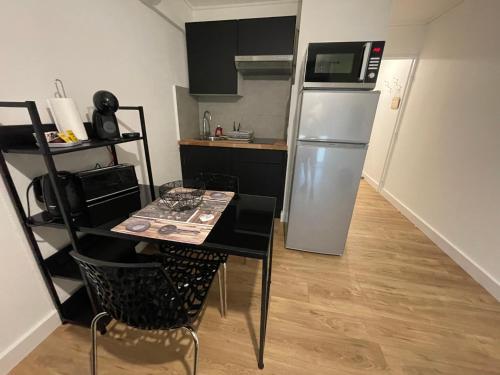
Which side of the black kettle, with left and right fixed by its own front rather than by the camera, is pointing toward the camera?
right

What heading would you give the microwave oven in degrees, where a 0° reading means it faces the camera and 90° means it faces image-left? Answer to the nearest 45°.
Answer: approximately 0°

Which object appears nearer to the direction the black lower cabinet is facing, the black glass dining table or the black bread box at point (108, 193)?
the black glass dining table

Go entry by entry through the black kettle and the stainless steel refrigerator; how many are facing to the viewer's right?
1

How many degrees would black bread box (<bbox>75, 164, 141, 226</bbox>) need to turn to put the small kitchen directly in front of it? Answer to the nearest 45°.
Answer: approximately 90° to its left

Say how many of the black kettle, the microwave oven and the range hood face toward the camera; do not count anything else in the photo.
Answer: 2

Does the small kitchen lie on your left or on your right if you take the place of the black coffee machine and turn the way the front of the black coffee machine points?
on your left

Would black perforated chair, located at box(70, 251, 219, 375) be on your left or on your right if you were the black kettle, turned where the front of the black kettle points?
on your right

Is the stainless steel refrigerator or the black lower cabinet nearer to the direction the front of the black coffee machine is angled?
the stainless steel refrigerator

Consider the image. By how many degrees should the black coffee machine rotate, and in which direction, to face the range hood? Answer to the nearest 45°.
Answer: approximately 45° to its left
